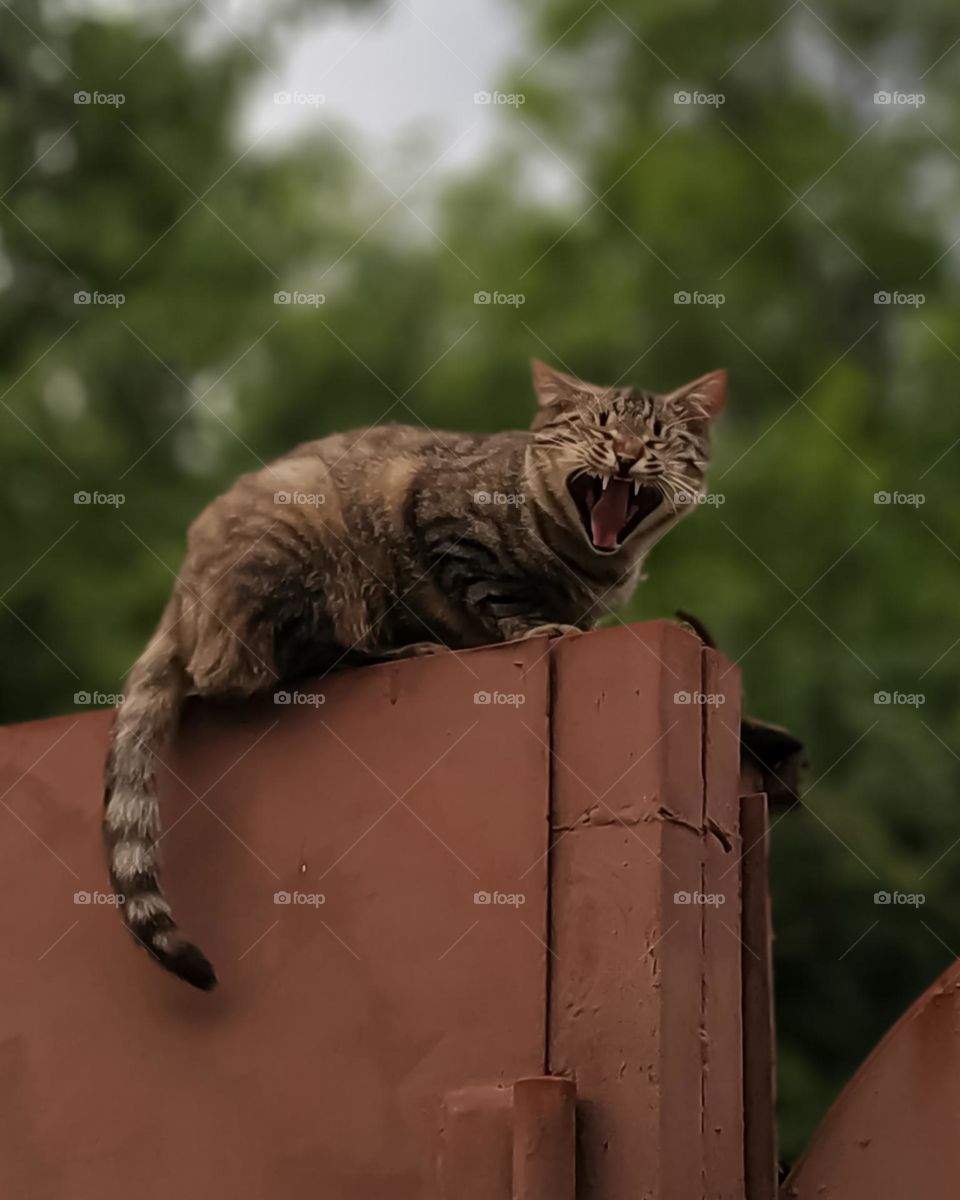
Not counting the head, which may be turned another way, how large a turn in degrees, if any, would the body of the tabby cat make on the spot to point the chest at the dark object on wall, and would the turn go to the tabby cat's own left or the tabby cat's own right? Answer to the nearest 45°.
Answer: approximately 45° to the tabby cat's own right

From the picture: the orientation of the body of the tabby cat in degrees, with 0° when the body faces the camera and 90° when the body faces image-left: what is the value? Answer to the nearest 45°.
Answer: approximately 270°
